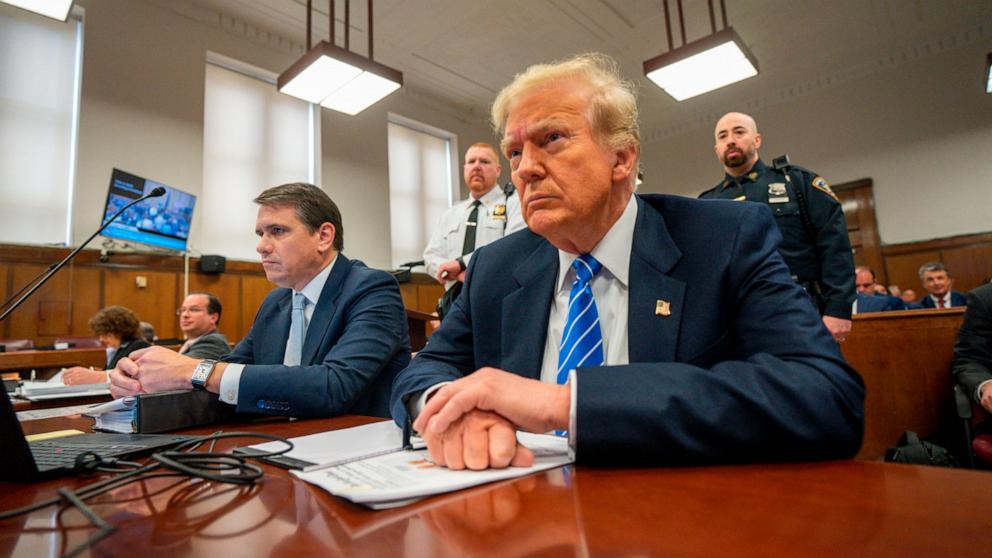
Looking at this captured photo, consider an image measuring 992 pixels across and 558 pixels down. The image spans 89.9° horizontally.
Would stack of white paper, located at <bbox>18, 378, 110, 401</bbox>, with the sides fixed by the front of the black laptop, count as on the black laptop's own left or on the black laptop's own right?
on the black laptop's own left

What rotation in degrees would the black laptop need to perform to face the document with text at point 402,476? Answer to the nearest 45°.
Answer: approximately 90° to its right

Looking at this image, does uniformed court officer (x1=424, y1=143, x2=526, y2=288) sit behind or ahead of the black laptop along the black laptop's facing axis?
ahead

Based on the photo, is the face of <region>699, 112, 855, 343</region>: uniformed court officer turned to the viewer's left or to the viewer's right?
to the viewer's left

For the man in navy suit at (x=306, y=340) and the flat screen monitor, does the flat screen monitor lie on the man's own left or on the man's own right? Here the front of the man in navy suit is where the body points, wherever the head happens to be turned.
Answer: on the man's own right

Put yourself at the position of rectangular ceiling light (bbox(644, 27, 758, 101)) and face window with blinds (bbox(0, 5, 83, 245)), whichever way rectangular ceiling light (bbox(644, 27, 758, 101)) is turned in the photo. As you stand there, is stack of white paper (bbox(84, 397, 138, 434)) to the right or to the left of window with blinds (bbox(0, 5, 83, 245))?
left

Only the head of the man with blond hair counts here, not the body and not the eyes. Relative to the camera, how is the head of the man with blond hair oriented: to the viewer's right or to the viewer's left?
to the viewer's left

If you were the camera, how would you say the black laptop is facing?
facing away from the viewer and to the right of the viewer

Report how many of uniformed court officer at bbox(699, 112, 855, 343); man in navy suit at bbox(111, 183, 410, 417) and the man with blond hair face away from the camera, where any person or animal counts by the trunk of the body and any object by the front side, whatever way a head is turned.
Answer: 0

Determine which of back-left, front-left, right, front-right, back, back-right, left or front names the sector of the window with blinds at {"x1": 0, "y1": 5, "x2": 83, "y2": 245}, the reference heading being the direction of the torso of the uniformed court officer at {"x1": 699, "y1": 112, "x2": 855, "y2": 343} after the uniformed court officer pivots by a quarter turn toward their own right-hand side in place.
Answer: front-left

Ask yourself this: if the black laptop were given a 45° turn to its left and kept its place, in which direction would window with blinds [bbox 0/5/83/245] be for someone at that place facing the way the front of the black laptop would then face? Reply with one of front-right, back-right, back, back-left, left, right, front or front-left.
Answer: front
